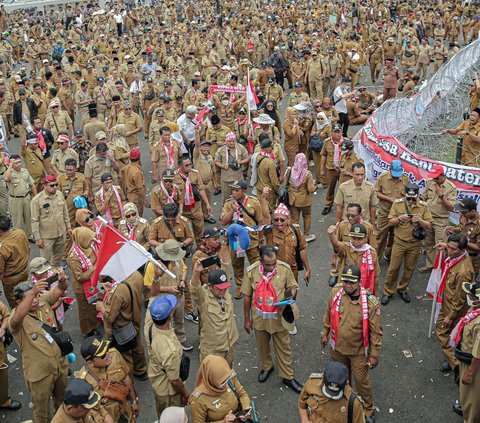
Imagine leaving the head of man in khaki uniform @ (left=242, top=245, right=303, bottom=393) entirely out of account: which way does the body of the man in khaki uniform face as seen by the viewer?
toward the camera

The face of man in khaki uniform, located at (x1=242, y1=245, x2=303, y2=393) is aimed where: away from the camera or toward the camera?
toward the camera

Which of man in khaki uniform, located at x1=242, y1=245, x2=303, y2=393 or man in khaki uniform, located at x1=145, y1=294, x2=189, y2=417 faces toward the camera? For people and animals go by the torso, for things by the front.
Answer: man in khaki uniform, located at x1=242, y1=245, x2=303, y2=393

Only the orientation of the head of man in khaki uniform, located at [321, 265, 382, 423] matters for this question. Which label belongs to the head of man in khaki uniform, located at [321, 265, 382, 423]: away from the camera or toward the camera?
toward the camera

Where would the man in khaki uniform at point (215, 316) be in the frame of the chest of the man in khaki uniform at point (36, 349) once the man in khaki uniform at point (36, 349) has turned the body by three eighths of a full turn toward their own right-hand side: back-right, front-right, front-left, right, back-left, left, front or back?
back

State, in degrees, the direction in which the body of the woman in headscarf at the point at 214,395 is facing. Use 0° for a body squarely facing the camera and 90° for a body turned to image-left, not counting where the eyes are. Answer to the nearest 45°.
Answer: approximately 315°

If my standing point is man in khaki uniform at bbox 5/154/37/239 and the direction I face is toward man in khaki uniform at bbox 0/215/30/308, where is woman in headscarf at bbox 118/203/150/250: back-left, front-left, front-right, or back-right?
front-left

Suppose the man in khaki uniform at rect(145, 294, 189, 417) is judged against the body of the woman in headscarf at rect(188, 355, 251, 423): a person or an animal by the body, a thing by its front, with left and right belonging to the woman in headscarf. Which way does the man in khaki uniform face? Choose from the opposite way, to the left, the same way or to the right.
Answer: to the left

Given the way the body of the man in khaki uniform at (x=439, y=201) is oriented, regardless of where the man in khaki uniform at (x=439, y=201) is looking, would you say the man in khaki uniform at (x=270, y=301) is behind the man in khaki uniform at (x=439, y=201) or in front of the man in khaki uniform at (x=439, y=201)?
in front

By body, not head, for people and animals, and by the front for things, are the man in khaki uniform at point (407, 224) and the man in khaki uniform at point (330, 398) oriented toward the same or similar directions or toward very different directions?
same or similar directions

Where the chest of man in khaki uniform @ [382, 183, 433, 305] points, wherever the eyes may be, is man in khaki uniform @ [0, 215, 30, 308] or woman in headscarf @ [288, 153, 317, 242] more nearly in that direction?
the man in khaki uniform

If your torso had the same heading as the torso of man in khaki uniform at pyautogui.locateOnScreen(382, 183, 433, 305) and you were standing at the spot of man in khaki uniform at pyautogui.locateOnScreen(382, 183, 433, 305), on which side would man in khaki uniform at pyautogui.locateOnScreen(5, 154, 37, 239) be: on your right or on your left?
on your right

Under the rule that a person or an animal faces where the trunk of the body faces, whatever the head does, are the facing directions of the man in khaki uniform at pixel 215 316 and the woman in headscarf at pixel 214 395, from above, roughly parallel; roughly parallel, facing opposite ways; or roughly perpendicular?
roughly parallel

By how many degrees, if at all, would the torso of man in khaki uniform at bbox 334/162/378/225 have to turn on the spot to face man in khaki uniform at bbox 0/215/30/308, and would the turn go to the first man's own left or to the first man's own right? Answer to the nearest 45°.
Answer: approximately 45° to the first man's own right

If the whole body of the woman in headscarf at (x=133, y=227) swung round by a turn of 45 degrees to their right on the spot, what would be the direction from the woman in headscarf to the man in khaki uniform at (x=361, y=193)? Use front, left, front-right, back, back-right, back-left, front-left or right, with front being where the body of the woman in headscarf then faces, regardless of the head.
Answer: back-left

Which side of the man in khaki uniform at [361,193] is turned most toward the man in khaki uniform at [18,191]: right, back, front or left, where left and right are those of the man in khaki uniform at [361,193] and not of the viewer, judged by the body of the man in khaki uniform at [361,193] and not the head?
right

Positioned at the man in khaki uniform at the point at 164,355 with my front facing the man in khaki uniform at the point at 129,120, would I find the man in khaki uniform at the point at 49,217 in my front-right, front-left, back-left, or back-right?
front-left

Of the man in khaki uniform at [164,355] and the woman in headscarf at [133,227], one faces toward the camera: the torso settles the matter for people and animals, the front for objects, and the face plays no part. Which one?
the woman in headscarf

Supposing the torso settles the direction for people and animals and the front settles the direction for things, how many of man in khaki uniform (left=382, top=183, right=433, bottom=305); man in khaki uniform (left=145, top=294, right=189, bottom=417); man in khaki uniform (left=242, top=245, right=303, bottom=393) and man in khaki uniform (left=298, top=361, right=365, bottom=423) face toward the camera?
3
